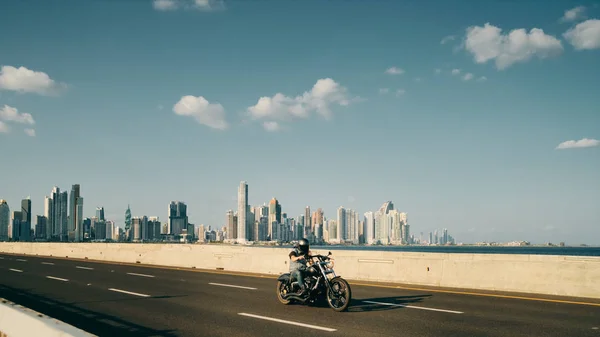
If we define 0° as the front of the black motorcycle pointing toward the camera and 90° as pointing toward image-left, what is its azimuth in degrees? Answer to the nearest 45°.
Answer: approximately 315°

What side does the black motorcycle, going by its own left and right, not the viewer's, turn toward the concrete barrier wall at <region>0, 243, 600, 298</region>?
left

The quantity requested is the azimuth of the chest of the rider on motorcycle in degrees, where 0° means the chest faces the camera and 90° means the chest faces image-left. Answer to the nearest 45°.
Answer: approximately 315°

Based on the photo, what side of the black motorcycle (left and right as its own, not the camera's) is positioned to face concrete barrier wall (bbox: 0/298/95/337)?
right
